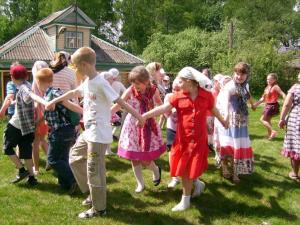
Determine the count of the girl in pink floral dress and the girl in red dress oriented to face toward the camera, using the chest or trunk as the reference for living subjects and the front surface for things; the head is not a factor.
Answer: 2

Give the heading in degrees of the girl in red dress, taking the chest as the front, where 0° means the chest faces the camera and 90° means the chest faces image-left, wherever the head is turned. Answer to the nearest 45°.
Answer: approximately 0°

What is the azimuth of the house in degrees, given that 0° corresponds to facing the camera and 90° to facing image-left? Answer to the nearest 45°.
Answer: approximately 0°

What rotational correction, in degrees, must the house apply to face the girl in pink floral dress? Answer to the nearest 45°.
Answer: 0° — it already faces them

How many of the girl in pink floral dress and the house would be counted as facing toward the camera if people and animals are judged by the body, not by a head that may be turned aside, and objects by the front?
2
